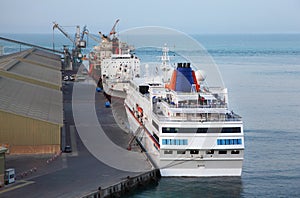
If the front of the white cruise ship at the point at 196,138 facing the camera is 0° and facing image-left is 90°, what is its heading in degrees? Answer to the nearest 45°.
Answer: approximately 180°
